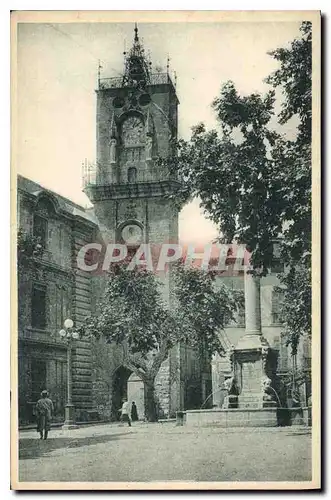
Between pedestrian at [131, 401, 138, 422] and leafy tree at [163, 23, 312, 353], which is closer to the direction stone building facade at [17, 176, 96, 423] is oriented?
the leafy tree

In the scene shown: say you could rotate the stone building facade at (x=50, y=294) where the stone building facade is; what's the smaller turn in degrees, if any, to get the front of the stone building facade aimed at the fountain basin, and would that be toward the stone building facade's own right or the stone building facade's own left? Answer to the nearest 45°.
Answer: approximately 45° to the stone building facade's own left

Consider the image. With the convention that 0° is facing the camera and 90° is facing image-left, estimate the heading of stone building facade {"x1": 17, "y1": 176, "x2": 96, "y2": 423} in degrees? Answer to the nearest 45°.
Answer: approximately 315°
